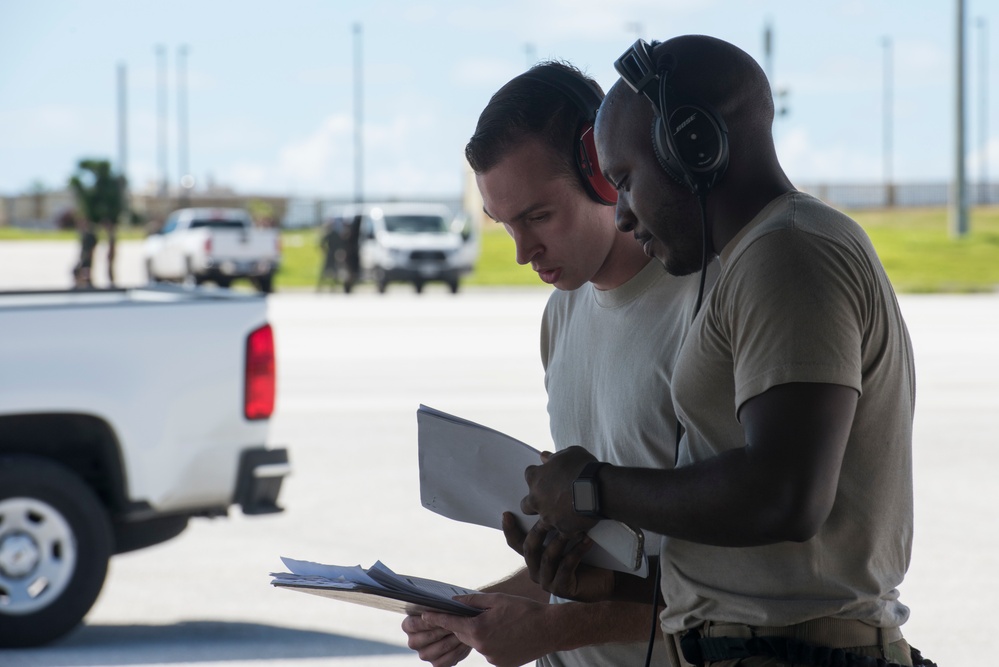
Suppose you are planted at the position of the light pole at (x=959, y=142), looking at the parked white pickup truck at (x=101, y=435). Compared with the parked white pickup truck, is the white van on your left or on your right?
right

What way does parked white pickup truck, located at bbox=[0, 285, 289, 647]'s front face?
to the viewer's left

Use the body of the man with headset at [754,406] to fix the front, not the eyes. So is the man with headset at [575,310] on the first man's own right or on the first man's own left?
on the first man's own right

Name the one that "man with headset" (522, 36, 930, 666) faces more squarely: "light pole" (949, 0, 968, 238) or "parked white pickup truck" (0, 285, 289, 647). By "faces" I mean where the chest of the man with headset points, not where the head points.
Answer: the parked white pickup truck

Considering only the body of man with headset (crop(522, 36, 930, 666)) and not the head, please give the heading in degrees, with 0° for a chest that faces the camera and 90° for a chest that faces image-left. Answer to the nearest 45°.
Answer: approximately 90°

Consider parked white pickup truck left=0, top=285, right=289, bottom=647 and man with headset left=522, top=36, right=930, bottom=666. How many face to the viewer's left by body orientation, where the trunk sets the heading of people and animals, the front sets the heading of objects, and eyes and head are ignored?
2

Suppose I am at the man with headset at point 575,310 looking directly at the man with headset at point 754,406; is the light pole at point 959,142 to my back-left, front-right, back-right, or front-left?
back-left

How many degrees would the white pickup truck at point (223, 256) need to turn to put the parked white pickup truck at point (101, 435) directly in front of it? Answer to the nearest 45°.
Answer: approximately 135° to its left

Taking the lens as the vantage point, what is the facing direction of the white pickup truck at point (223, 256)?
facing away from the viewer and to the left of the viewer
